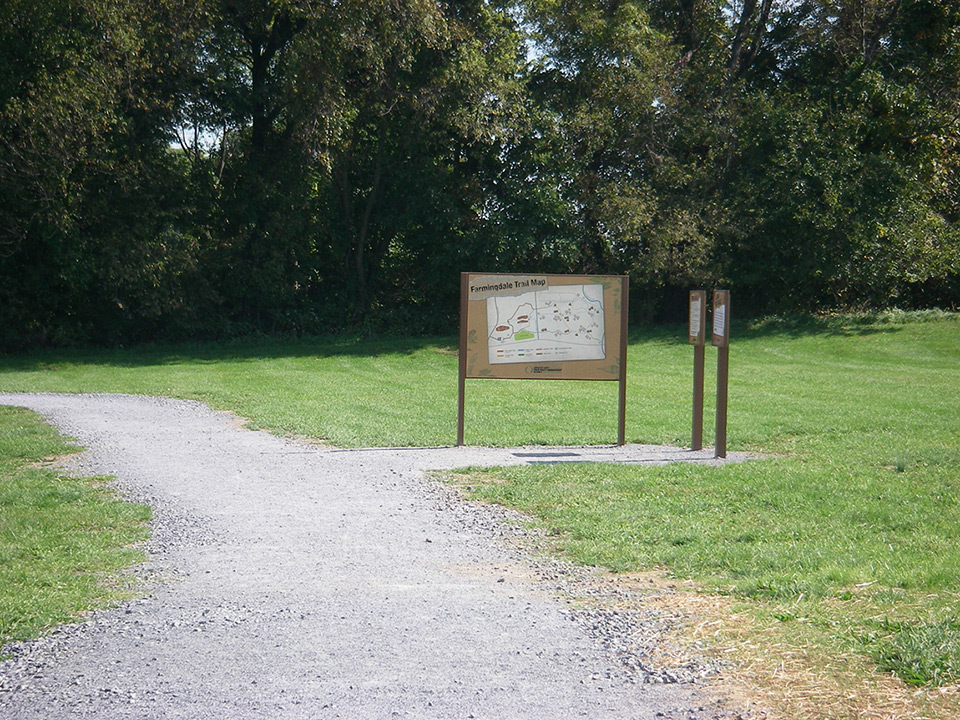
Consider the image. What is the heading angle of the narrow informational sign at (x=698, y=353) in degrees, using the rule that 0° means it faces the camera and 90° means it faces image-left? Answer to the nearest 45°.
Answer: approximately 45°
